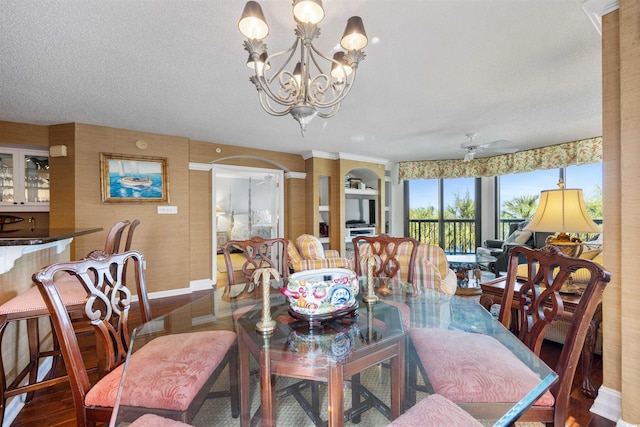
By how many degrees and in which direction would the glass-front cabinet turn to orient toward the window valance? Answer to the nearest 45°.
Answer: approximately 45° to its left

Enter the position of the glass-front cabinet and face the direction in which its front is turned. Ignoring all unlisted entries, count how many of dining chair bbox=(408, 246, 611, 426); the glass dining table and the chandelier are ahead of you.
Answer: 3

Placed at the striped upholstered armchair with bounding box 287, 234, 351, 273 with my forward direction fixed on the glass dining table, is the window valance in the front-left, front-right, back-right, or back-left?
back-left

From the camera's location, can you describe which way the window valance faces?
facing the viewer and to the left of the viewer

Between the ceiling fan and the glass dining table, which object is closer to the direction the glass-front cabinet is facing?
the glass dining table

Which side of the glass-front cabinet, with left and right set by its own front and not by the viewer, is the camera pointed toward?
front

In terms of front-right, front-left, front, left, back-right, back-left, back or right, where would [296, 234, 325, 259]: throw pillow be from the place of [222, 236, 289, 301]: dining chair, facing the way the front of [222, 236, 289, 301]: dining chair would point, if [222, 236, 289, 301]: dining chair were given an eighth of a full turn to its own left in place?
left

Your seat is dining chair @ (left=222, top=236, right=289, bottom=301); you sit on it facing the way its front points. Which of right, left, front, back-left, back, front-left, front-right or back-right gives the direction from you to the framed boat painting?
back-right

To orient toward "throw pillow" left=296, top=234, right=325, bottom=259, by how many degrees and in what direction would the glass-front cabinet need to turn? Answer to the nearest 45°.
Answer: approximately 45° to its left

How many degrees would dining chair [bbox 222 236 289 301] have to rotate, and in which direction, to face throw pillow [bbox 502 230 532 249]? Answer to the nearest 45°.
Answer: approximately 90° to its left
